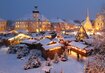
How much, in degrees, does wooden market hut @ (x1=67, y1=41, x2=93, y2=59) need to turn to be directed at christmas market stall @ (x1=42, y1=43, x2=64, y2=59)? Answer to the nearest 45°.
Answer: approximately 45° to its right

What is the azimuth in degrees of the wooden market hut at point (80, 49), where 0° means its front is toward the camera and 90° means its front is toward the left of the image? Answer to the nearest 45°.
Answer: approximately 45°
